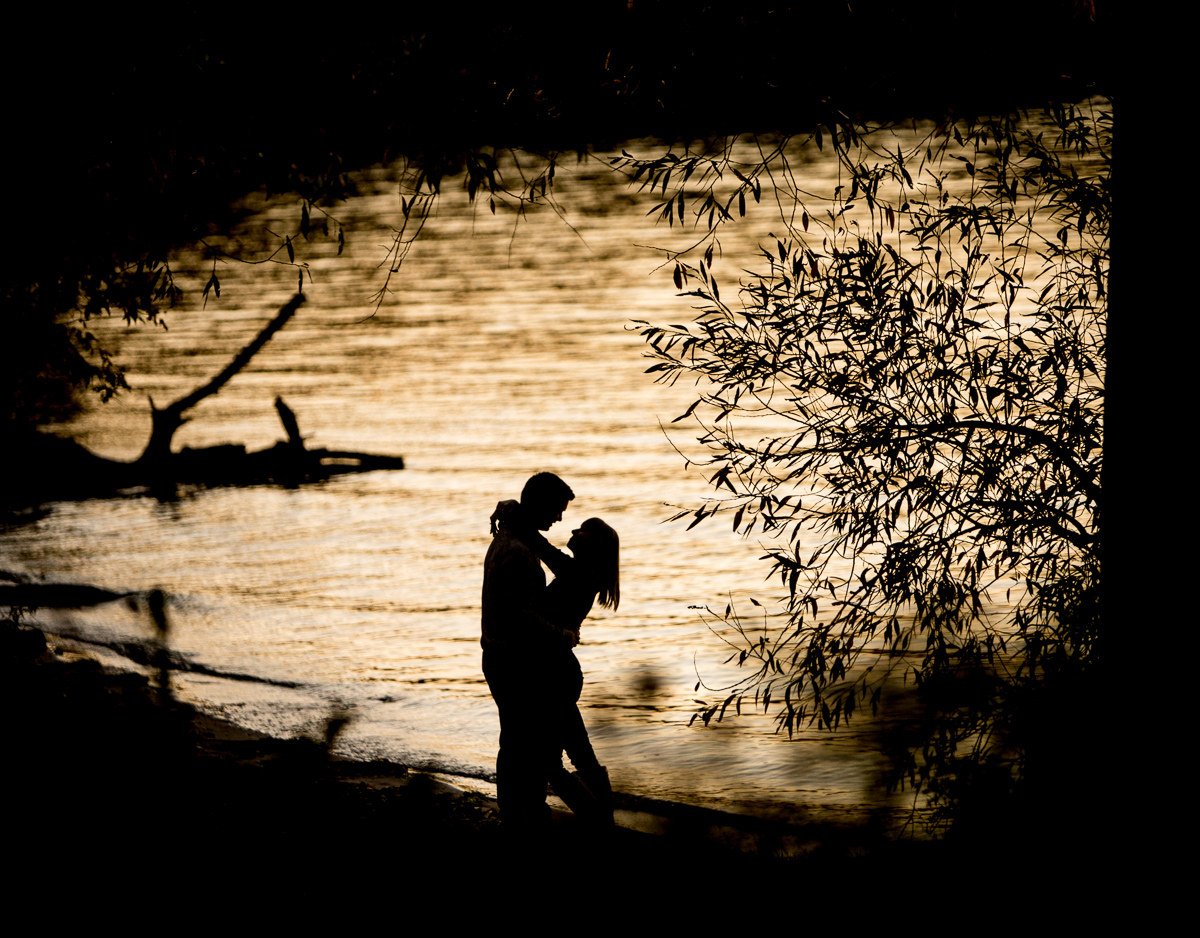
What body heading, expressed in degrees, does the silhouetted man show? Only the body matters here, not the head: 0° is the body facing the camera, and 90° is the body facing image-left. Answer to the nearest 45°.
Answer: approximately 270°

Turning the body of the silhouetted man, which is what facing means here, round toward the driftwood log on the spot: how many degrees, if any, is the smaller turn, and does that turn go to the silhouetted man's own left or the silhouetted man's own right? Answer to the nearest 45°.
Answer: approximately 90° to the silhouetted man's own left

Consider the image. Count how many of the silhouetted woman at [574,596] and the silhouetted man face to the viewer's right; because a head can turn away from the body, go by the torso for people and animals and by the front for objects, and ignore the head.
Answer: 1

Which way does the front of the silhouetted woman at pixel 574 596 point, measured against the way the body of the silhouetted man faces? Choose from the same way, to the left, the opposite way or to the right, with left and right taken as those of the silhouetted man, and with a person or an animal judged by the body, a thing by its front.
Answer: the opposite way

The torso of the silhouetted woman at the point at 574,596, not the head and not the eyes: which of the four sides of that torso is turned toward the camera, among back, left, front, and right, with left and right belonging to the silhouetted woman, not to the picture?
left

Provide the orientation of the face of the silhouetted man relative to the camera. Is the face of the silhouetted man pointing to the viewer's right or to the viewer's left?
to the viewer's right

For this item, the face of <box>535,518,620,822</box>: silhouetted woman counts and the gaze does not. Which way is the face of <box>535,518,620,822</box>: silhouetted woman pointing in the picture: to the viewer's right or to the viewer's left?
to the viewer's left
